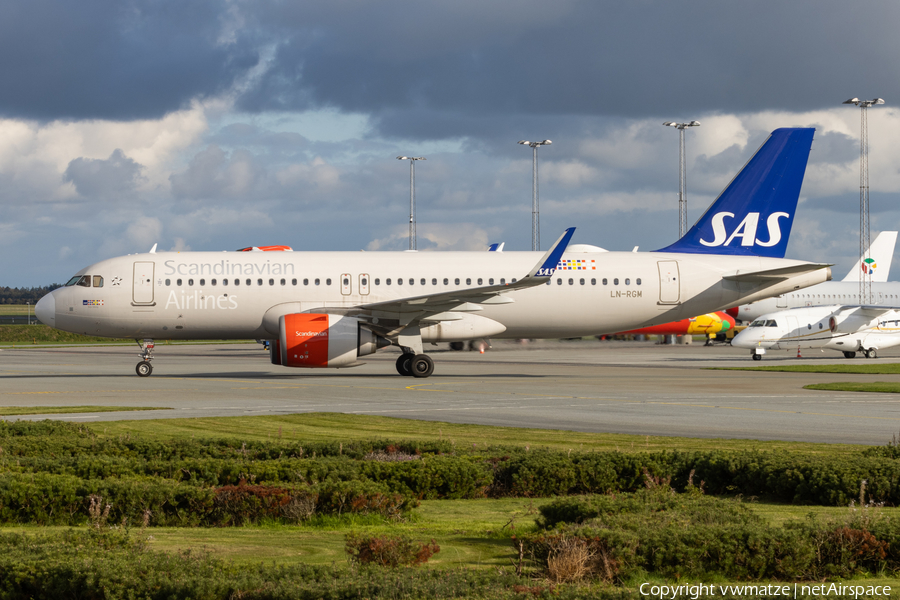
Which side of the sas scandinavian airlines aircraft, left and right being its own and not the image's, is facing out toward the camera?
left

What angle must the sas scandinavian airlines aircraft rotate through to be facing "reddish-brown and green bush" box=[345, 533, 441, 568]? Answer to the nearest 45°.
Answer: approximately 90° to its left
